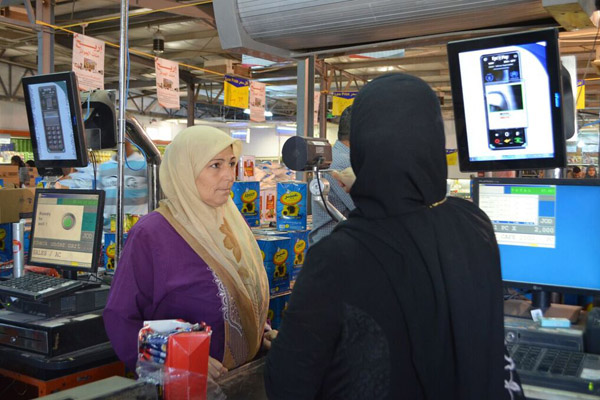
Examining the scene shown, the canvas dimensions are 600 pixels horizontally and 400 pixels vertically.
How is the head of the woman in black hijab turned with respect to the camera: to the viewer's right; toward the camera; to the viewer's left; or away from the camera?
away from the camera

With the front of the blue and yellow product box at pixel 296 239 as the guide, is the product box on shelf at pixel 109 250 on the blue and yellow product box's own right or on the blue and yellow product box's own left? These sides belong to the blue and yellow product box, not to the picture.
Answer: on the blue and yellow product box's own right

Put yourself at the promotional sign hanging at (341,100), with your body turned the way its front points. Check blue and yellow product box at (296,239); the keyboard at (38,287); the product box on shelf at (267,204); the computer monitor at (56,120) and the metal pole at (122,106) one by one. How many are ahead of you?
5

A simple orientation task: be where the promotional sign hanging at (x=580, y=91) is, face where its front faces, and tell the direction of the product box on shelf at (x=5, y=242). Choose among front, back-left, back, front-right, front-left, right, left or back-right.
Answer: front-right

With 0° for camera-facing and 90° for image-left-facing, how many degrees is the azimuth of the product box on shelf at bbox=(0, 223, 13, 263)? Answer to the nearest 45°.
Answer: approximately 0°

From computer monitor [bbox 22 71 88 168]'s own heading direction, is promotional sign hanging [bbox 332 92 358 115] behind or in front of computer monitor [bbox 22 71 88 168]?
behind

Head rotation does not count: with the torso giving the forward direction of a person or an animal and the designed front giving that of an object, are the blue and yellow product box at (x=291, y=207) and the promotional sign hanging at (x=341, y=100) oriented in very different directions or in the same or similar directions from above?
same or similar directions

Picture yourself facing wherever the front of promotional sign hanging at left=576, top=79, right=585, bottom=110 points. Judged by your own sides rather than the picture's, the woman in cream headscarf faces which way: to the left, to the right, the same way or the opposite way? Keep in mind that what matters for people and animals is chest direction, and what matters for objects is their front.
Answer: to the left

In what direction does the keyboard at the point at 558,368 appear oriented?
toward the camera

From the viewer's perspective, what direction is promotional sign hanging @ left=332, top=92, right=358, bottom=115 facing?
toward the camera

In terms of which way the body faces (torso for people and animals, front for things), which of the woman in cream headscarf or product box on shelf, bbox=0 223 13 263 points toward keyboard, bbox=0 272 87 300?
the product box on shelf

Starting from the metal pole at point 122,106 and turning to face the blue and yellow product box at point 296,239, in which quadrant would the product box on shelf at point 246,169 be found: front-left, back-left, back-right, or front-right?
front-left

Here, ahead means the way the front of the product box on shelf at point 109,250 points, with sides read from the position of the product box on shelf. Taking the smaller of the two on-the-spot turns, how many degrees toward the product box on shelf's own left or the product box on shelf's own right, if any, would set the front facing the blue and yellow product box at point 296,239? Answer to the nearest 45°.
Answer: approximately 90° to the product box on shelf's own left

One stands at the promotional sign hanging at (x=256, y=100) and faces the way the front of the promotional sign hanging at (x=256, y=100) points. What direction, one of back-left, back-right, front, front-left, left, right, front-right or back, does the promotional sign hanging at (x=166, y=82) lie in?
front-right

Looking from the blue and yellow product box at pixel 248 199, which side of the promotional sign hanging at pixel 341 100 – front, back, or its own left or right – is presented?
front
